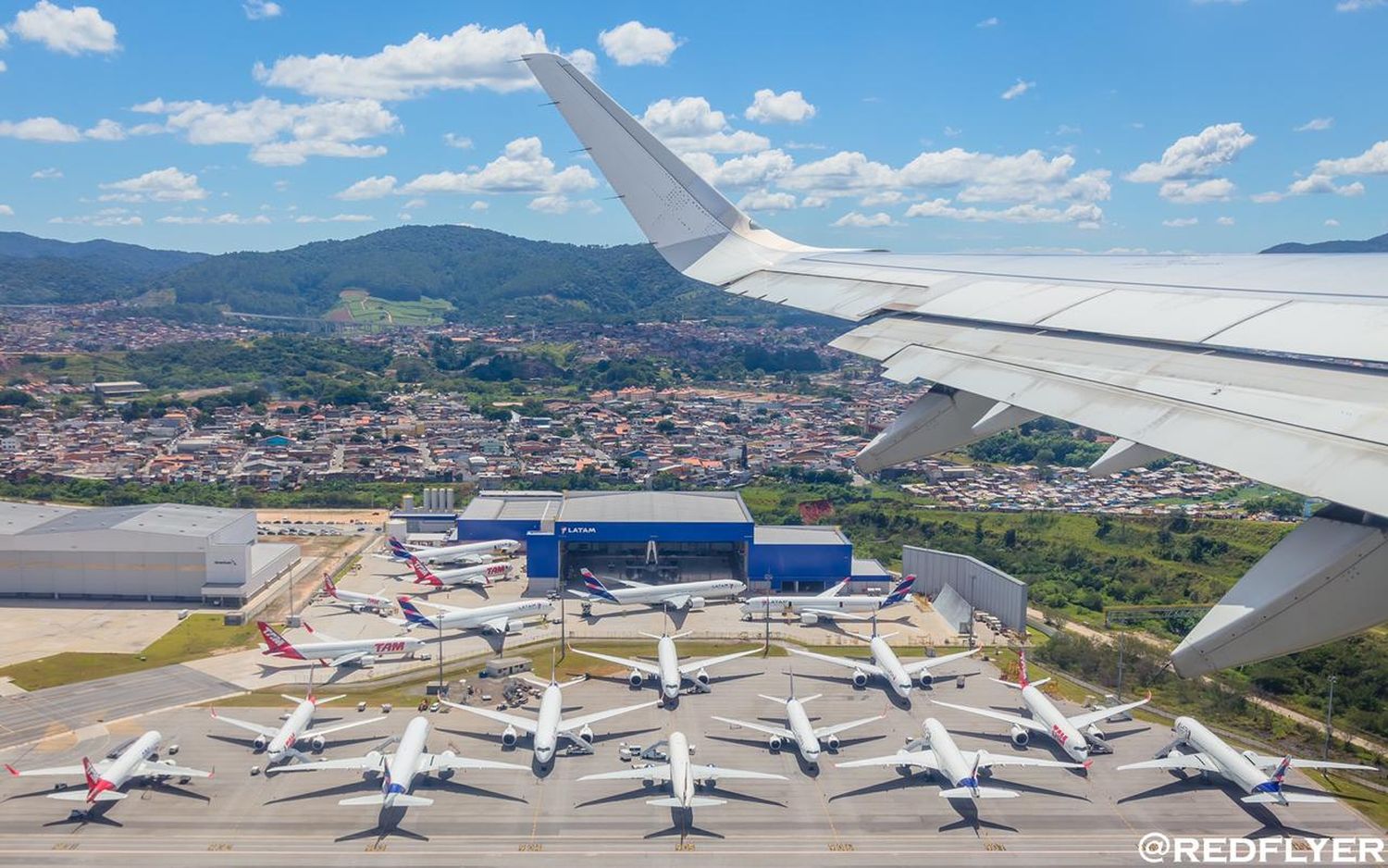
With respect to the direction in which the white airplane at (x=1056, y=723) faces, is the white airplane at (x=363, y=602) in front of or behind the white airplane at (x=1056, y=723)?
behind

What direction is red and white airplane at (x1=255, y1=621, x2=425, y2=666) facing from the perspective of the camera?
to the viewer's right

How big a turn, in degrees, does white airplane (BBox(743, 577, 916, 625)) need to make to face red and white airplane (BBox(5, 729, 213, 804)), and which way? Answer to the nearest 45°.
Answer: approximately 45° to its left

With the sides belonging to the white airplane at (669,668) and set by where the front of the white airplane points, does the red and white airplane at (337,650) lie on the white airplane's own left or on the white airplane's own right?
on the white airplane's own right

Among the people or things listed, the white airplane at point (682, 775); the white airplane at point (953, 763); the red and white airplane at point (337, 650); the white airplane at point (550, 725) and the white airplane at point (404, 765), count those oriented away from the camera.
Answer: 3

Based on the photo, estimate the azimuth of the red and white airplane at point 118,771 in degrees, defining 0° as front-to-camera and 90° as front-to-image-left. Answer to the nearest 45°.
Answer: approximately 225°

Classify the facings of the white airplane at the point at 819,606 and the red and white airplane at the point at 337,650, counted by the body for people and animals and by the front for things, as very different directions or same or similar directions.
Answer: very different directions

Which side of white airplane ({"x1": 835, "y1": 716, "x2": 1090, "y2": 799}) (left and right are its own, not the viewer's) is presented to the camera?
back

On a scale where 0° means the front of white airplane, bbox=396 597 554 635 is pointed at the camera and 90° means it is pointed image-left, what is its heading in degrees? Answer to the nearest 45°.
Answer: approximately 270°
